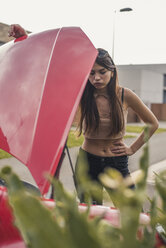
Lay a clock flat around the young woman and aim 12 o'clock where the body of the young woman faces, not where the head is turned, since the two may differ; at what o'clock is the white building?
The white building is roughly at 6 o'clock from the young woman.

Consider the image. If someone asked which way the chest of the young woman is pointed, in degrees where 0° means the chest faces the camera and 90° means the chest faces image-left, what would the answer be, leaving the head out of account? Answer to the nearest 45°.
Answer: approximately 0°
